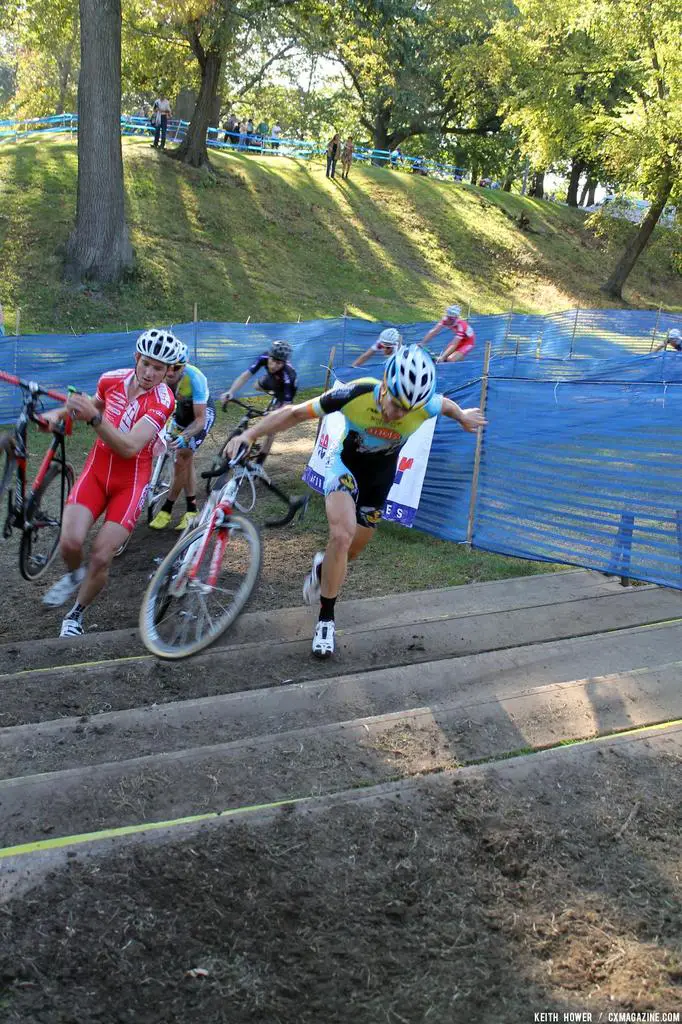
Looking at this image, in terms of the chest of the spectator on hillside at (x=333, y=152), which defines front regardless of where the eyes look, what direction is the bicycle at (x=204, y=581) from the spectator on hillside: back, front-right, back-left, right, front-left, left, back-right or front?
front

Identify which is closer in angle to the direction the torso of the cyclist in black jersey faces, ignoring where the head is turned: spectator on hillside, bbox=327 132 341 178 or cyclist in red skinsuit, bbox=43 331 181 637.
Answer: the cyclist in red skinsuit

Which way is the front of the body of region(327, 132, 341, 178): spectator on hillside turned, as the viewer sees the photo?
toward the camera

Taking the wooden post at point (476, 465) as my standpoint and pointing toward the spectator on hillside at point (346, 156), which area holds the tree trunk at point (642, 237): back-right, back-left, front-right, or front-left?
front-right

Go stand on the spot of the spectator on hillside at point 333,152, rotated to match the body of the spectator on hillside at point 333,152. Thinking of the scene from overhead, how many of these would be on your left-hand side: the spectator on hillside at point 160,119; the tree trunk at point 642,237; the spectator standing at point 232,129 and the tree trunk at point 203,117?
1

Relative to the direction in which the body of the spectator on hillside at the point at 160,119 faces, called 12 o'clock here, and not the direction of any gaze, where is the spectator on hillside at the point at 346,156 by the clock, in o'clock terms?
the spectator on hillside at the point at 346,156 is roughly at 8 o'clock from the spectator on hillside at the point at 160,119.

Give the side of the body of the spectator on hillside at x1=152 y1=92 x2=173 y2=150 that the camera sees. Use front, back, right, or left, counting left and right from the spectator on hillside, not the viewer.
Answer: front

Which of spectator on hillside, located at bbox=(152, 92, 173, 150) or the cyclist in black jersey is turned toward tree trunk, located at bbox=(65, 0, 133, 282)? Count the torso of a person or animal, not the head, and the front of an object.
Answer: the spectator on hillside

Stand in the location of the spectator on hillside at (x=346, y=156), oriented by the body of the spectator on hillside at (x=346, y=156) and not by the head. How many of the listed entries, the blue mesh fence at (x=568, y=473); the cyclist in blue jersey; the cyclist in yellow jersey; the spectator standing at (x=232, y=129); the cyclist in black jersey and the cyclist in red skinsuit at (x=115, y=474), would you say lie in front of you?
5

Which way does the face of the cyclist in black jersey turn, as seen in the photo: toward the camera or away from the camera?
toward the camera

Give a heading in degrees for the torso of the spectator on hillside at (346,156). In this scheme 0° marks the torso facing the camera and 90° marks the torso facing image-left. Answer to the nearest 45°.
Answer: approximately 0°

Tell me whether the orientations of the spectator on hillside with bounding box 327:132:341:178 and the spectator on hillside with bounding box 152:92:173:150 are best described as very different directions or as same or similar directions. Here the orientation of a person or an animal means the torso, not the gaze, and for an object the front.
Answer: same or similar directions

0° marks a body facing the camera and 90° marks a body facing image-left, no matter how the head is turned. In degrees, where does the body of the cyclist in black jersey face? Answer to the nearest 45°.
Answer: approximately 45°

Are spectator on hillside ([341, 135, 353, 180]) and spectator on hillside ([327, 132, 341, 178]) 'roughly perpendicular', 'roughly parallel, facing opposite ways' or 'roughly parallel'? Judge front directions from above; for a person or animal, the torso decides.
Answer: roughly parallel

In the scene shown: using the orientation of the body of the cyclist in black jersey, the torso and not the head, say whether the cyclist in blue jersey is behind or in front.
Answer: in front

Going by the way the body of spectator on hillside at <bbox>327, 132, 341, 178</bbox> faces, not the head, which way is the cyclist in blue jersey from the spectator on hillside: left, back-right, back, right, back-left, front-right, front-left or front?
front

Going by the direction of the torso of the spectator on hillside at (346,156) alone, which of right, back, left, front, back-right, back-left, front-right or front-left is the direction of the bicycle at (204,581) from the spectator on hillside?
front

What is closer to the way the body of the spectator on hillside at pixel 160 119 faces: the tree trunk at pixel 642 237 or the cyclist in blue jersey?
the cyclist in blue jersey
